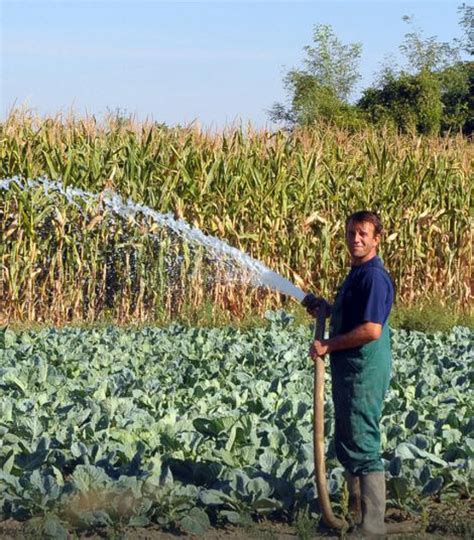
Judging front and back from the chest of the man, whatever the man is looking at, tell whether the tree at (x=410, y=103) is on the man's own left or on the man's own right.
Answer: on the man's own right

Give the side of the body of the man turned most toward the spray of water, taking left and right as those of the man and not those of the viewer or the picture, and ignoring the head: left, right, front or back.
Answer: right

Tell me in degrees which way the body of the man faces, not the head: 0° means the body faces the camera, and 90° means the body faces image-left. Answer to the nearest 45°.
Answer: approximately 90°

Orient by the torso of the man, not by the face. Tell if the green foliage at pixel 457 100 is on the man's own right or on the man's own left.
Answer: on the man's own right

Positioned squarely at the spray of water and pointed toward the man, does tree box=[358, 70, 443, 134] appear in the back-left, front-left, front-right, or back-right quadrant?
back-left
